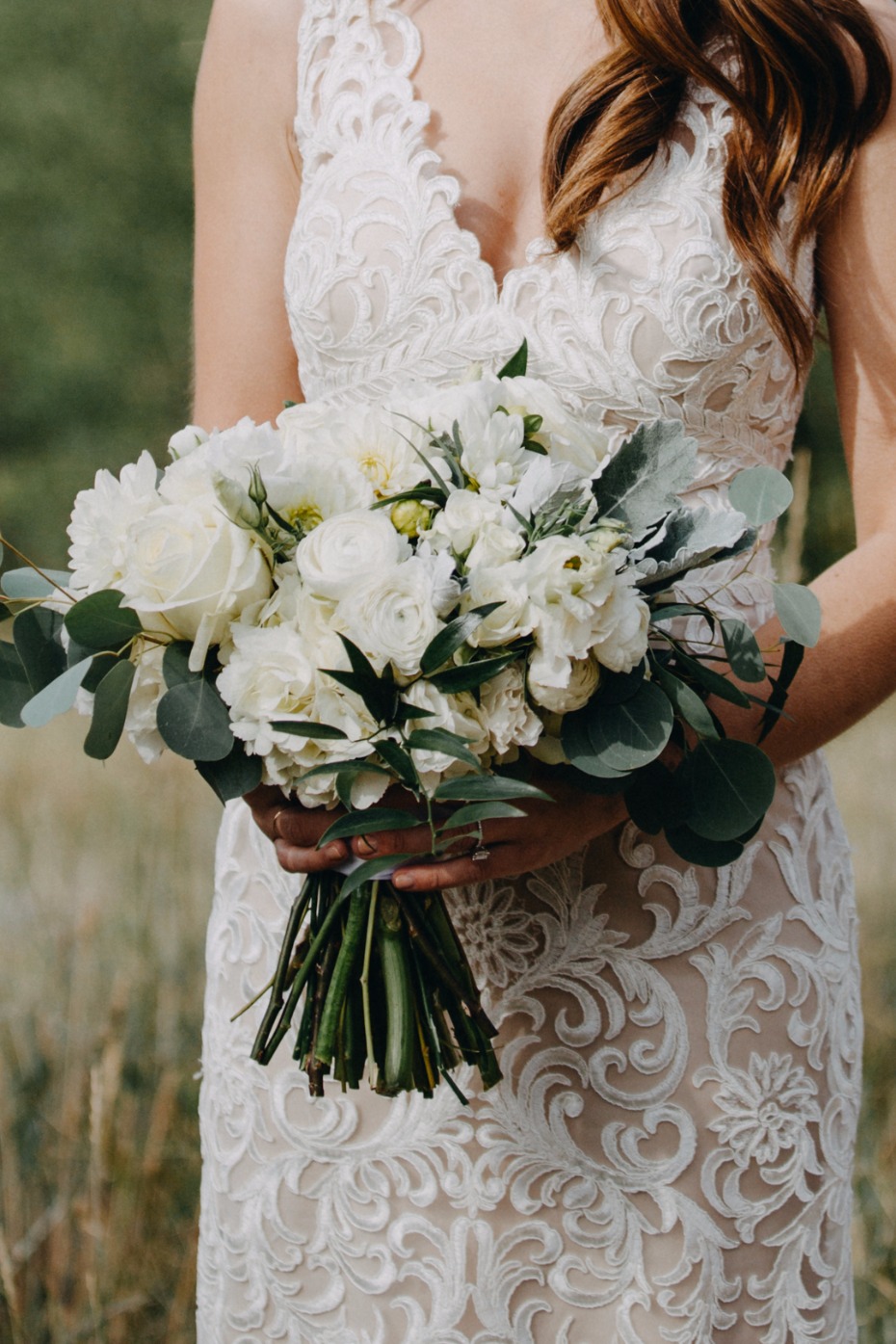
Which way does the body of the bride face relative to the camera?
toward the camera
